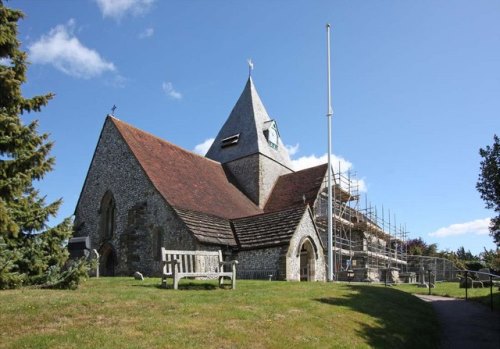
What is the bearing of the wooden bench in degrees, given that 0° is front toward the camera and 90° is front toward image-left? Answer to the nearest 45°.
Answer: approximately 315°

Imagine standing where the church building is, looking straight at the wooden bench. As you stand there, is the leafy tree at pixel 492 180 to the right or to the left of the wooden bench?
left

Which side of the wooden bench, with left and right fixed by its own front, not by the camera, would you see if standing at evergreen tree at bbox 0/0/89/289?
right

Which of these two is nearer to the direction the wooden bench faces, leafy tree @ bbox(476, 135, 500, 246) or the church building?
the leafy tree

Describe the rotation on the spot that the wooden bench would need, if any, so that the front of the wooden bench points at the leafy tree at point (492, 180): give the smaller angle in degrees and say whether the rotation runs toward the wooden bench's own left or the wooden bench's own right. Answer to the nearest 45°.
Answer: approximately 45° to the wooden bench's own left

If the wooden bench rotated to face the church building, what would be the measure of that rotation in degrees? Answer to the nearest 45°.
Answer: approximately 135° to its left

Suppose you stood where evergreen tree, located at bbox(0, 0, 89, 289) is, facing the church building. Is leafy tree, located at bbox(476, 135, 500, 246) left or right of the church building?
right
